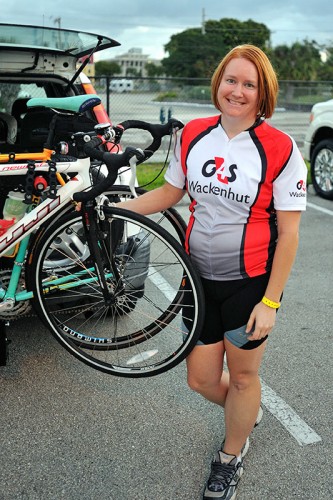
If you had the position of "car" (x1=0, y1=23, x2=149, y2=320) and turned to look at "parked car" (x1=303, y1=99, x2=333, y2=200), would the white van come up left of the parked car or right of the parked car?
left

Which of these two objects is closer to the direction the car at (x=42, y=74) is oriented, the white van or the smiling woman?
the white van

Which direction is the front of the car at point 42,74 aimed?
away from the camera

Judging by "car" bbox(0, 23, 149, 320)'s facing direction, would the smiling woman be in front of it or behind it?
behind
